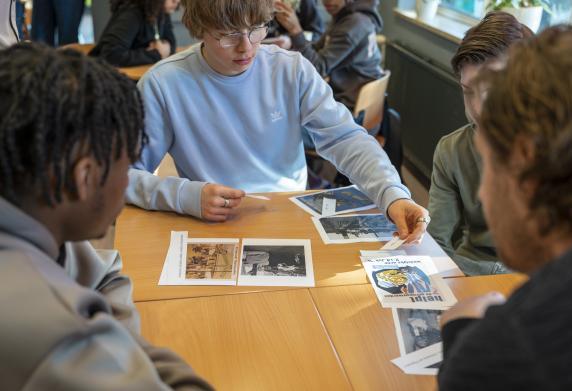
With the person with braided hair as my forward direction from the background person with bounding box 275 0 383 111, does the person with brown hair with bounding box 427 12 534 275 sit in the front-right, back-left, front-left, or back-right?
front-left

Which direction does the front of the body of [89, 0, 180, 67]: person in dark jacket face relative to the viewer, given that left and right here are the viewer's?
facing the viewer and to the right of the viewer

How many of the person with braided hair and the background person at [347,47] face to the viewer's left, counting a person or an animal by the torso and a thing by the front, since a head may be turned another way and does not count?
1

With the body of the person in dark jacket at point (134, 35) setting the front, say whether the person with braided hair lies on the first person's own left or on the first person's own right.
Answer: on the first person's own right

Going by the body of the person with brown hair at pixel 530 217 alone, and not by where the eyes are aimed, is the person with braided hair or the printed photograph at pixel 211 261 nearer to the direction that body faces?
the printed photograph

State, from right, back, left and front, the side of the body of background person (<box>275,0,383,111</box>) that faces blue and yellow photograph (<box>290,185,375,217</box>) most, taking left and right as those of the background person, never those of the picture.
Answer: left

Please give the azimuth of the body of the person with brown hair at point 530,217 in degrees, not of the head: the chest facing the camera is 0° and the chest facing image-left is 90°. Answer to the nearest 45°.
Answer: approximately 135°

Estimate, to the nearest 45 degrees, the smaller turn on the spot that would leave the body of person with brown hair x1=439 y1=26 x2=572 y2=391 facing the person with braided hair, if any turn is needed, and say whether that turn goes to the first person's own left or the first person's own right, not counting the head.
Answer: approximately 45° to the first person's own left

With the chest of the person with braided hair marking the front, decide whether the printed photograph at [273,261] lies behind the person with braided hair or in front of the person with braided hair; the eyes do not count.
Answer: in front

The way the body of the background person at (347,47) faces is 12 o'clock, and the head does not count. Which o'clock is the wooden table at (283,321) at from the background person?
The wooden table is roughly at 9 o'clock from the background person.

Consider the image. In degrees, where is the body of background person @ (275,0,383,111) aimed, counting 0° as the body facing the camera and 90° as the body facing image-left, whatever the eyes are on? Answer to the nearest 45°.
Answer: approximately 90°

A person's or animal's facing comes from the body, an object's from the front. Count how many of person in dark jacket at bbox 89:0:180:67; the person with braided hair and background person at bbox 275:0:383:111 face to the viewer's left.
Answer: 1

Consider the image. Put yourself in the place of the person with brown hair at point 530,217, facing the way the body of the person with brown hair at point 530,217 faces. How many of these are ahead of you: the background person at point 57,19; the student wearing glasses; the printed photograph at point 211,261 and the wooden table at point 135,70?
4

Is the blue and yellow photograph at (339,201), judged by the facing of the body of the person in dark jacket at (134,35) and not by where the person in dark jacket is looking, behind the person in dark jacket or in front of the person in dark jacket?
in front

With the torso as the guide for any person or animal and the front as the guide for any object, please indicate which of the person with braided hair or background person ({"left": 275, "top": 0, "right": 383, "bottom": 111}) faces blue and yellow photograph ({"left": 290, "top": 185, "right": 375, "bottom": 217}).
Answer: the person with braided hair

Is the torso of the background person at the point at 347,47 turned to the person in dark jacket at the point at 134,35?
yes

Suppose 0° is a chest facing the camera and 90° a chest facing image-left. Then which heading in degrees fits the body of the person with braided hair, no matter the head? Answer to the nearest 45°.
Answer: approximately 225°

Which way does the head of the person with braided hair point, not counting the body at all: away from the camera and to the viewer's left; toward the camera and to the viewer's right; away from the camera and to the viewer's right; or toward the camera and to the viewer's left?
away from the camera and to the viewer's right

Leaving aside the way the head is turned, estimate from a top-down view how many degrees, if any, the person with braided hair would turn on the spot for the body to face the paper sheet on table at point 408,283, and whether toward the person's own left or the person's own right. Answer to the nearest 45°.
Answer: approximately 45° to the person's own right
